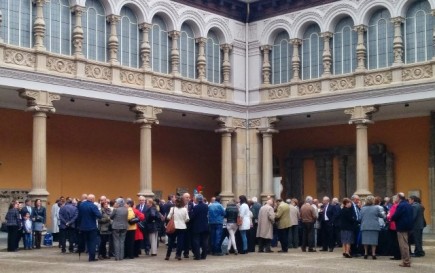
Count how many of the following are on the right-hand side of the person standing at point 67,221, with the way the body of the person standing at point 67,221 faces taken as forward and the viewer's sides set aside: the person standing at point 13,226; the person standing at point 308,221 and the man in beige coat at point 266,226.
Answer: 2

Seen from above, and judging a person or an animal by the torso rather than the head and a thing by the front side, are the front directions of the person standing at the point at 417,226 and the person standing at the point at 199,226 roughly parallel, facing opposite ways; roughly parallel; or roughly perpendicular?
roughly perpendicular

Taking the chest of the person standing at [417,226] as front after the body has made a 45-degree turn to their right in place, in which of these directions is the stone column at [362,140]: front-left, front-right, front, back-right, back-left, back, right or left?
front-right

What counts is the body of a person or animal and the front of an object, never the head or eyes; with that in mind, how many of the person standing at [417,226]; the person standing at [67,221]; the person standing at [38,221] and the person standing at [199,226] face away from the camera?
2

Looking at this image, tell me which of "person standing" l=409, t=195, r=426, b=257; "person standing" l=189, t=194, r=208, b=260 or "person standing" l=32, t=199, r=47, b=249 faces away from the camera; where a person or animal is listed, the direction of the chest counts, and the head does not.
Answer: "person standing" l=189, t=194, r=208, b=260

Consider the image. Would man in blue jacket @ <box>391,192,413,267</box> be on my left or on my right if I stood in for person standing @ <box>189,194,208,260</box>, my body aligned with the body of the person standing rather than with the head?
on my right

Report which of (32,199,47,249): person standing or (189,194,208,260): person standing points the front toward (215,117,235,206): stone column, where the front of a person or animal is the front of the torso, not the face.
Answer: (189,194,208,260): person standing

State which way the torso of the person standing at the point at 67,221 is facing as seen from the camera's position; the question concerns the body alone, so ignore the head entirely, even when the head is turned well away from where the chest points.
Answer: away from the camera

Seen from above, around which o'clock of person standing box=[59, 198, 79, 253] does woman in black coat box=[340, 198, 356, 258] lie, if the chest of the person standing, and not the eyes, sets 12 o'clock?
The woman in black coat is roughly at 4 o'clock from the person standing.

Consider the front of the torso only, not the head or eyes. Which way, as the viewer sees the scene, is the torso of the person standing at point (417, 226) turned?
to the viewer's left

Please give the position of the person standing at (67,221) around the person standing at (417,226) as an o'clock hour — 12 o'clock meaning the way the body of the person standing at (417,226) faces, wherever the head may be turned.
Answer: the person standing at (67,221) is roughly at 12 o'clock from the person standing at (417,226).
